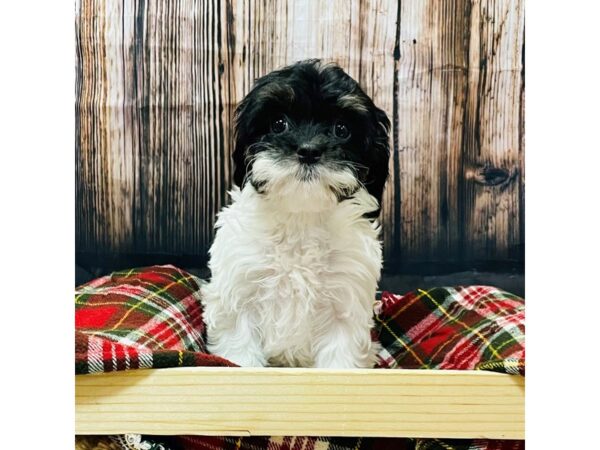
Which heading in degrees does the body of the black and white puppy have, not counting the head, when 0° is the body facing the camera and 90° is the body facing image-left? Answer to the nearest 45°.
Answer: approximately 0°
